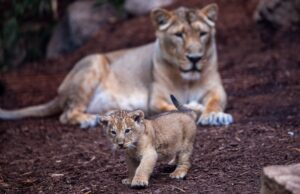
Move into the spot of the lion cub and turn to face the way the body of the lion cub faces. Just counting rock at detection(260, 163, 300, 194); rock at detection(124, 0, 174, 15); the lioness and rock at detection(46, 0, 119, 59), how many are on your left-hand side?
1

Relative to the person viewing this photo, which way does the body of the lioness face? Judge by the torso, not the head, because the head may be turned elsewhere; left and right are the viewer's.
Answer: facing the viewer and to the right of the viewer

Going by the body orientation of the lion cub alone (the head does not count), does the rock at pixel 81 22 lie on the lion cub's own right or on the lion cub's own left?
on the lion cub's own right

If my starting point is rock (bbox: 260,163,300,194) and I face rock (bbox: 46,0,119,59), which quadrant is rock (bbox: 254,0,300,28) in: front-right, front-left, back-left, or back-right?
front-right

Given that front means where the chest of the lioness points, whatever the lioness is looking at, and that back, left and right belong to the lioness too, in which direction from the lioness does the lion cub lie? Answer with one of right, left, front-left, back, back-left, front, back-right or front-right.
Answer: front-right

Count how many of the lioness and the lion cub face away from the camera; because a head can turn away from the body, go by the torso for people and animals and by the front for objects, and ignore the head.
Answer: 0

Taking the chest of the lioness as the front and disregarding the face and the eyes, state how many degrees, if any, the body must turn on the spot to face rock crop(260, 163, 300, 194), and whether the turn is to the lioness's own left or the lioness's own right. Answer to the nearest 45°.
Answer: approximately 45° to the lioness's own right

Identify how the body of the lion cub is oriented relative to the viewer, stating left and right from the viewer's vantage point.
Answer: facing the viewer and to the left of the viewer

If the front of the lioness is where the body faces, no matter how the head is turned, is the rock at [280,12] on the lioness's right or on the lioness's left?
on the lioness's left

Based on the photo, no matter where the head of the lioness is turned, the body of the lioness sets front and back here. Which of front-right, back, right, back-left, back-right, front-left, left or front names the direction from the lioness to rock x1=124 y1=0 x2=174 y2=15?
back-left

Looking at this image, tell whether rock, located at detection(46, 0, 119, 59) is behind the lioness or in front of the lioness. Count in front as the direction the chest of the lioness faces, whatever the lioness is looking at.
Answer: behind

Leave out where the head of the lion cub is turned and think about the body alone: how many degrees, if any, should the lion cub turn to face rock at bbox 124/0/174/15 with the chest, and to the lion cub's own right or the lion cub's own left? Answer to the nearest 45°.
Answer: approximately 135° to the lion cub's own right
